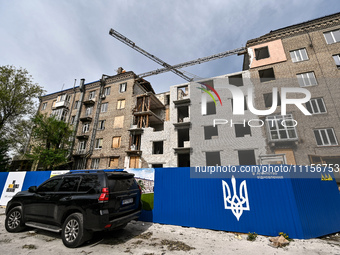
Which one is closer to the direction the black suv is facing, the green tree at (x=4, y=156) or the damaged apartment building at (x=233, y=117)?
the green tree

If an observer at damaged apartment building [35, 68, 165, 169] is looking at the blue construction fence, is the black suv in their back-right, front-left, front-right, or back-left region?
front-right

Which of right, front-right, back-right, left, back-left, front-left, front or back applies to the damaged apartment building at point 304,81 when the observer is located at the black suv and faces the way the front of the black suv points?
back-right

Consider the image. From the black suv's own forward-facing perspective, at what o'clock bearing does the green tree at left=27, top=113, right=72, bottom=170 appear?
The green tree is roughly at 1 o'clock from the black suv.

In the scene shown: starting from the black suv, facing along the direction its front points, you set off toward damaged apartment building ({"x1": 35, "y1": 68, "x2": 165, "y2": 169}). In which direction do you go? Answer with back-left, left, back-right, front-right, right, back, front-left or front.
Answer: front-right

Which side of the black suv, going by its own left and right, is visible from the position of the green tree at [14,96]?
front

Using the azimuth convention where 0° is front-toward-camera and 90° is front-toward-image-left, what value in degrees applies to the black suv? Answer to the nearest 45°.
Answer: approximately 135°

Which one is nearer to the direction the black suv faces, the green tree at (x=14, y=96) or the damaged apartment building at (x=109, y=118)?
the green tree

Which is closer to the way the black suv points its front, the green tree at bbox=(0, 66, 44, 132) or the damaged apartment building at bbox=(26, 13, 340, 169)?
the green tree
